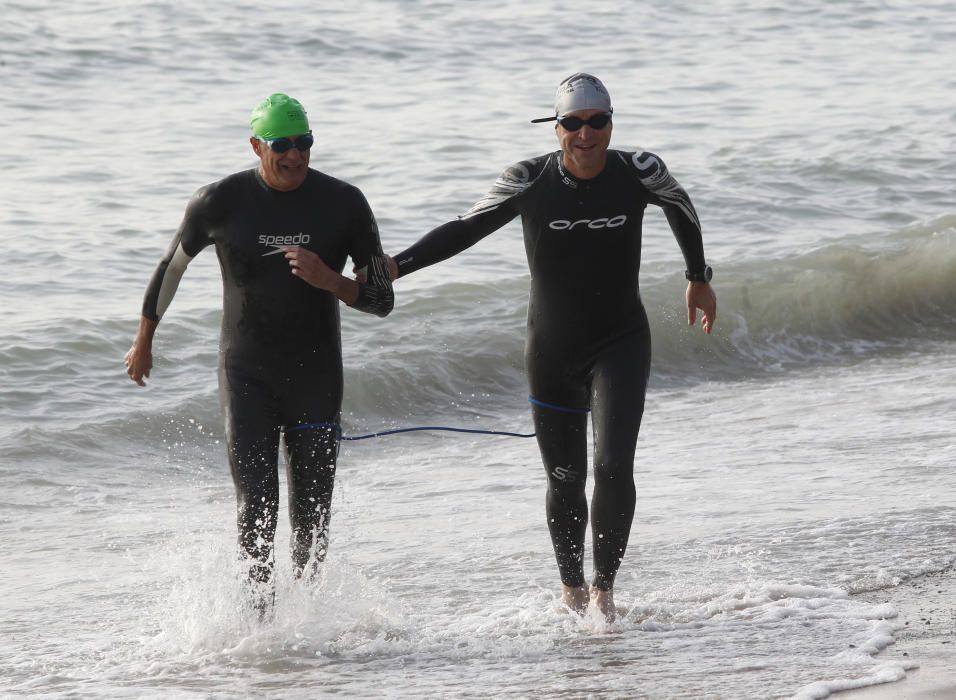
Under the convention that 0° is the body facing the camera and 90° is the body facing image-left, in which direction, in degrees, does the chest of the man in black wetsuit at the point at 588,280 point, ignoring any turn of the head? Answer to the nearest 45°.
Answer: approximately 0°

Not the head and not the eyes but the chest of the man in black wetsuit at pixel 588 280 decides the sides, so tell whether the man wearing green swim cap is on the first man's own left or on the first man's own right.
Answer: on the first man's own right

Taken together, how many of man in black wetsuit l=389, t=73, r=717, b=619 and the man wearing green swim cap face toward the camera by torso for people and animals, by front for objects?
2

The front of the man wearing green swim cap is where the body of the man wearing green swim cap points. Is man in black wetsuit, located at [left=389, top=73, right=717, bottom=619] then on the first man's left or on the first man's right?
on the first man's left
